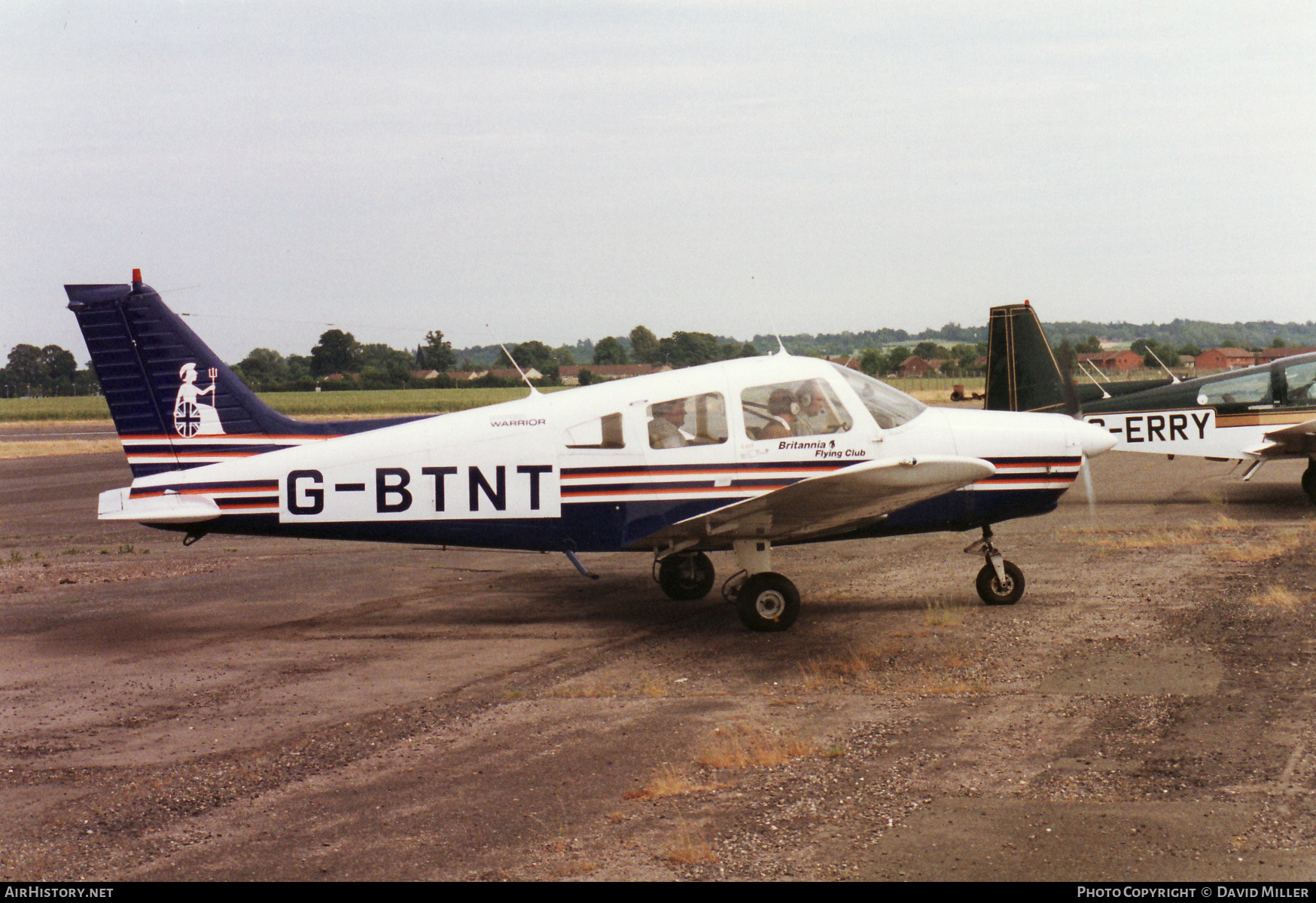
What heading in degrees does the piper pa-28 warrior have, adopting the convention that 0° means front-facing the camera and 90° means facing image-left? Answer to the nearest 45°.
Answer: approximately 270°
